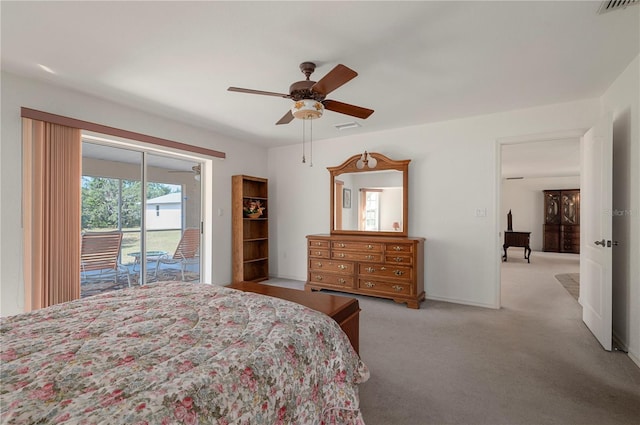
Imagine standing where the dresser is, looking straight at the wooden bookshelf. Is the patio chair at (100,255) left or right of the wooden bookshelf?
left

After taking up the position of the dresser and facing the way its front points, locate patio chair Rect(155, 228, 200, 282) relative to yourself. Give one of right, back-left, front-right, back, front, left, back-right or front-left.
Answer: front-right

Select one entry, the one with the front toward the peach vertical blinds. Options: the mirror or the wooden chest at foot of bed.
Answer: the mirror

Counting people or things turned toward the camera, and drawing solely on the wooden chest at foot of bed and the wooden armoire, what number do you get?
1

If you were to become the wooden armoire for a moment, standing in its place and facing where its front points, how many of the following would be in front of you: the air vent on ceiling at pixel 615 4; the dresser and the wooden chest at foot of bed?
3

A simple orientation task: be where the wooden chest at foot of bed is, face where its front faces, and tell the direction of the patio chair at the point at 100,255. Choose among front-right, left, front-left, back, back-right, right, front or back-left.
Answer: left

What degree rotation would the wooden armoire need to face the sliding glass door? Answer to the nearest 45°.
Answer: approximately 45° to its right

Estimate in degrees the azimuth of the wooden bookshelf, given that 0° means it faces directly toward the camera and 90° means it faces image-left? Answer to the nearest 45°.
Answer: approximately 315°

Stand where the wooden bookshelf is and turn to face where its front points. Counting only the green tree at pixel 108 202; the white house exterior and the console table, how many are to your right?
2

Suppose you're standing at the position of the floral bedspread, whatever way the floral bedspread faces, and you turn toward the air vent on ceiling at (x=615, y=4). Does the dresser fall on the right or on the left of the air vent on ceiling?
left

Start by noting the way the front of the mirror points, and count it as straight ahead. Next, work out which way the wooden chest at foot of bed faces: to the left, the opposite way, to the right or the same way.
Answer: the opposite way

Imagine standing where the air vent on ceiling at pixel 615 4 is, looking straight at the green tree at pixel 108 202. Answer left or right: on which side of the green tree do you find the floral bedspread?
left
